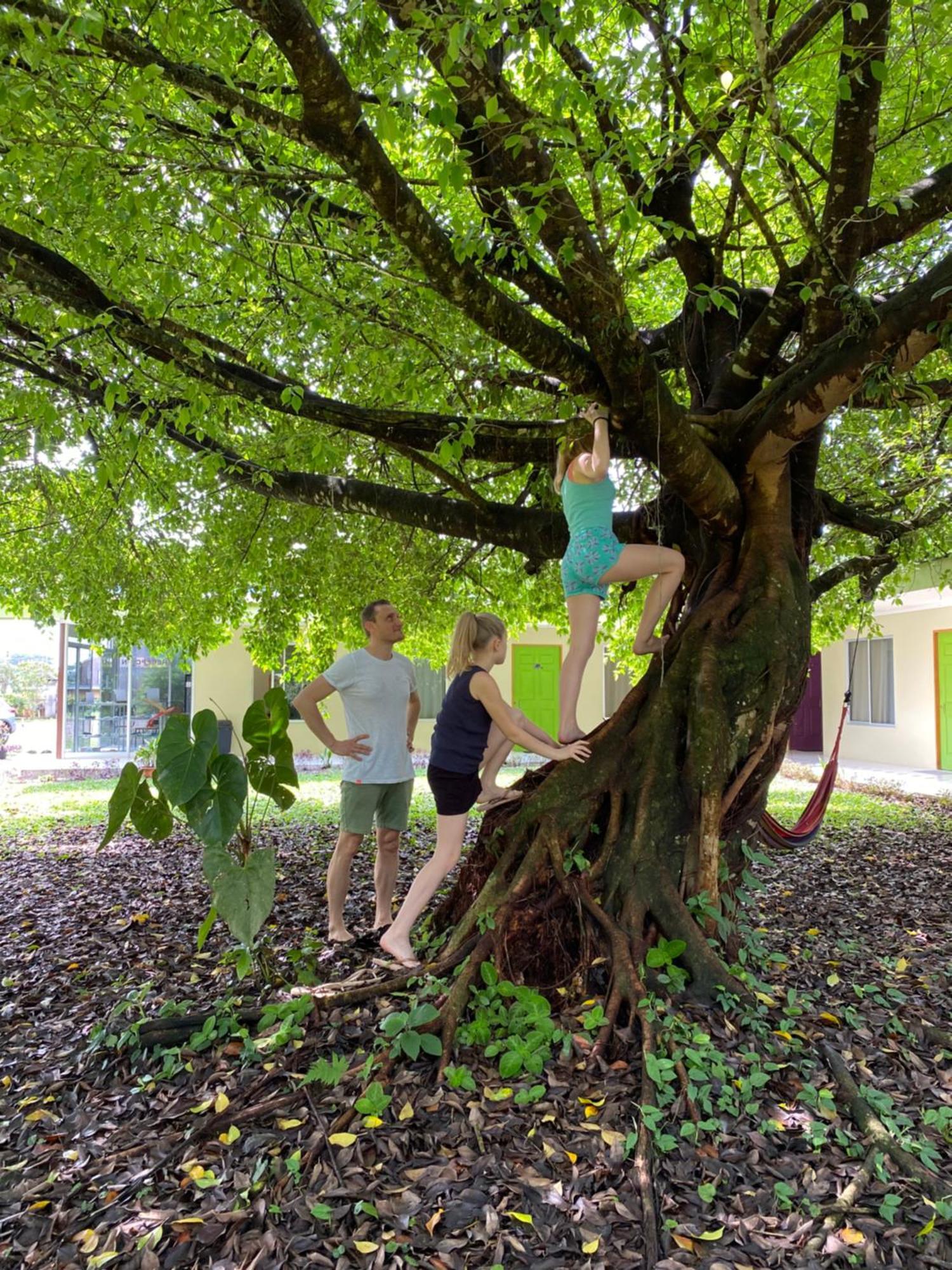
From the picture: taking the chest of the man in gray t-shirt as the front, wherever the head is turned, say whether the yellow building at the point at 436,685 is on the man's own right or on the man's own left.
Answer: on the man's own left

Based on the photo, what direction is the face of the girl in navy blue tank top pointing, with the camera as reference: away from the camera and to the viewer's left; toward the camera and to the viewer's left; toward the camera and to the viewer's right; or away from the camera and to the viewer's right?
away from the camera and to the viewer's right

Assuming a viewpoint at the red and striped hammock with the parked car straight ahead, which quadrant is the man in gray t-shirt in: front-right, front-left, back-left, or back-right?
front-left

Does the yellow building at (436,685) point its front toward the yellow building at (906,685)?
no

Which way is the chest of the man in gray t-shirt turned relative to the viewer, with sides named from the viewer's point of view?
facing the viewer and to the right of the viewer

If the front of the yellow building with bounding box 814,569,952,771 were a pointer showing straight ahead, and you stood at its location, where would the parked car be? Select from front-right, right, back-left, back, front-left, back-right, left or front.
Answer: front-right

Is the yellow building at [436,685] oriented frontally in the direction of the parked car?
no

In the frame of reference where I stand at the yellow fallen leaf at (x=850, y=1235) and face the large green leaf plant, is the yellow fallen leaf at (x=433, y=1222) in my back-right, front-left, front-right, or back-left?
front-left

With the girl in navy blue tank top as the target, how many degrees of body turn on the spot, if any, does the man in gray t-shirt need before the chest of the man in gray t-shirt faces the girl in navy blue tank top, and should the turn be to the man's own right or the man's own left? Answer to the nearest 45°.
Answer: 0° — they already face them

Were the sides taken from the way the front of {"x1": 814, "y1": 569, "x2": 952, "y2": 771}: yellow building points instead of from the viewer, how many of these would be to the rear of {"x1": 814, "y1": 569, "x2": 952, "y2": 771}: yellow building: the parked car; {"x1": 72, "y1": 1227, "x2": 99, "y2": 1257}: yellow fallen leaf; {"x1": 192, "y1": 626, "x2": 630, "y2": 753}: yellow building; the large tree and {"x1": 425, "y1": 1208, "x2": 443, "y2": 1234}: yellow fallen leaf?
0

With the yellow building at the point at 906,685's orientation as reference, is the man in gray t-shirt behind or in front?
in front

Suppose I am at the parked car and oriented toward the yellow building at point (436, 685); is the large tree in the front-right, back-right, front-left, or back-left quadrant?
front-right

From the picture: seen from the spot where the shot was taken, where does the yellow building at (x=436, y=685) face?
facing the viewer

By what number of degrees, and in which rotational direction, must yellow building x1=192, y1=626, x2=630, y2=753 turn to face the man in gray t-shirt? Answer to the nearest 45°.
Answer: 0° — it already faces them

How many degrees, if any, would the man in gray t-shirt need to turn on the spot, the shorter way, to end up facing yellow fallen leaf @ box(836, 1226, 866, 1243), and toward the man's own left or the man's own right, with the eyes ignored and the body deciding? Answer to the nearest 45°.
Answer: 0° — they already face it

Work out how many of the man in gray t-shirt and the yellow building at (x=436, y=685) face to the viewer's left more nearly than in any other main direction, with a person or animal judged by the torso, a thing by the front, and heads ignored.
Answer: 0

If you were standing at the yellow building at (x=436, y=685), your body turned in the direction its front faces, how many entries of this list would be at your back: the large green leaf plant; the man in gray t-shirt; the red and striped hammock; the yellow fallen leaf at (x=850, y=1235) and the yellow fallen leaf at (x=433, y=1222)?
0
